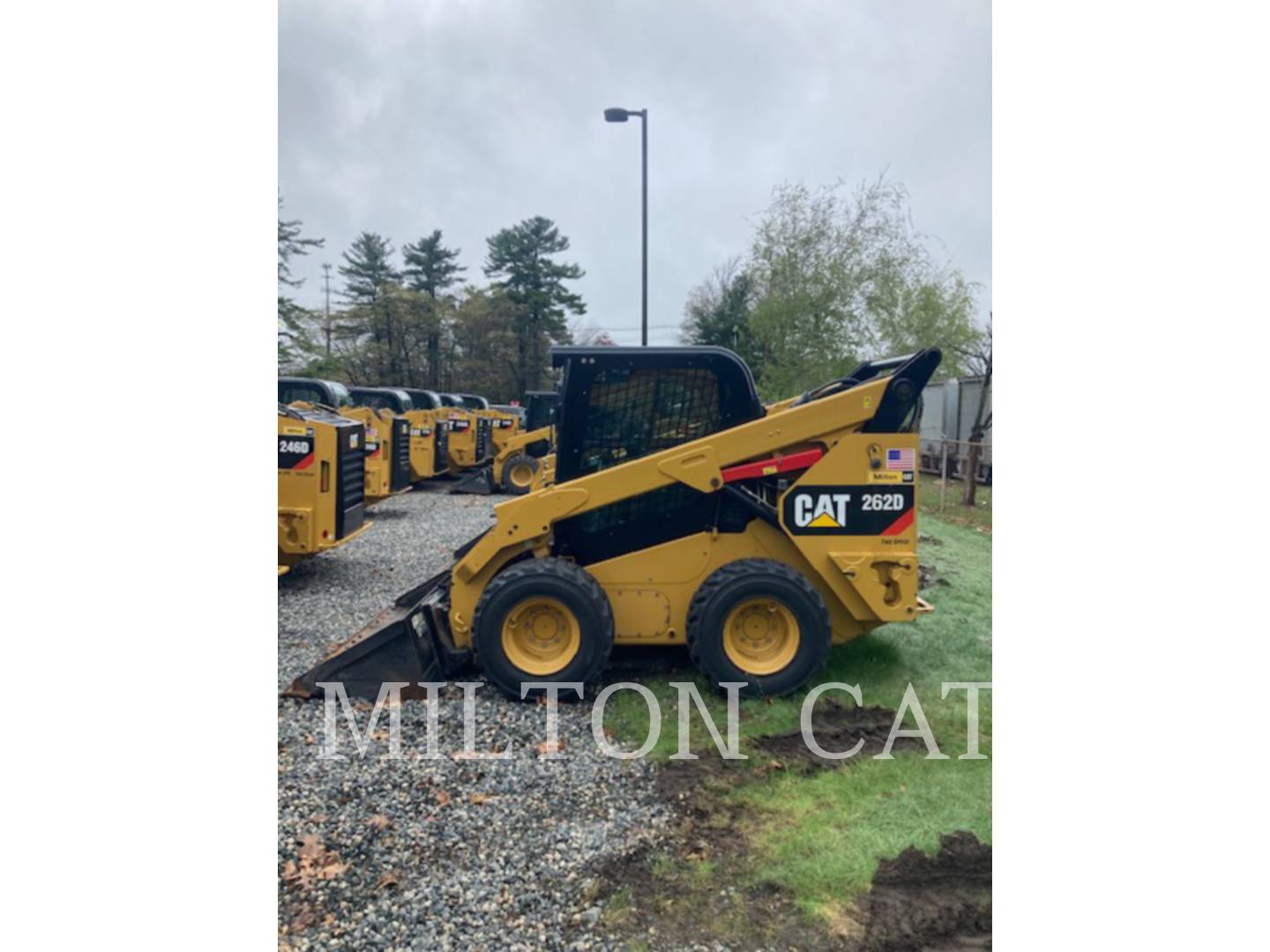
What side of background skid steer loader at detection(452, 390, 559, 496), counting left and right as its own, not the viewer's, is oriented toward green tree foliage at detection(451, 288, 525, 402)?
right

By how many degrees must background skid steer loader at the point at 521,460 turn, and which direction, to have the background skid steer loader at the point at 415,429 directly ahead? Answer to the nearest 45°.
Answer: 0° — it already faces it

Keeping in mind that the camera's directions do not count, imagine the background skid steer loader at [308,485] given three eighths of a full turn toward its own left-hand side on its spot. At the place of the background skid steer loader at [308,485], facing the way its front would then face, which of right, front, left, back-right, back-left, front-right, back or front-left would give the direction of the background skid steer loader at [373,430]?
back-left

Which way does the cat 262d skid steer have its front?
to the viewer's left

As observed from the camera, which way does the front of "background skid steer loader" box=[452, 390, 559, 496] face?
facing to the left of the viewer

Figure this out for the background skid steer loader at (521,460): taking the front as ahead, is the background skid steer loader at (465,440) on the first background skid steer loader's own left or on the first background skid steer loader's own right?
on the first background skid steer loader's own right
